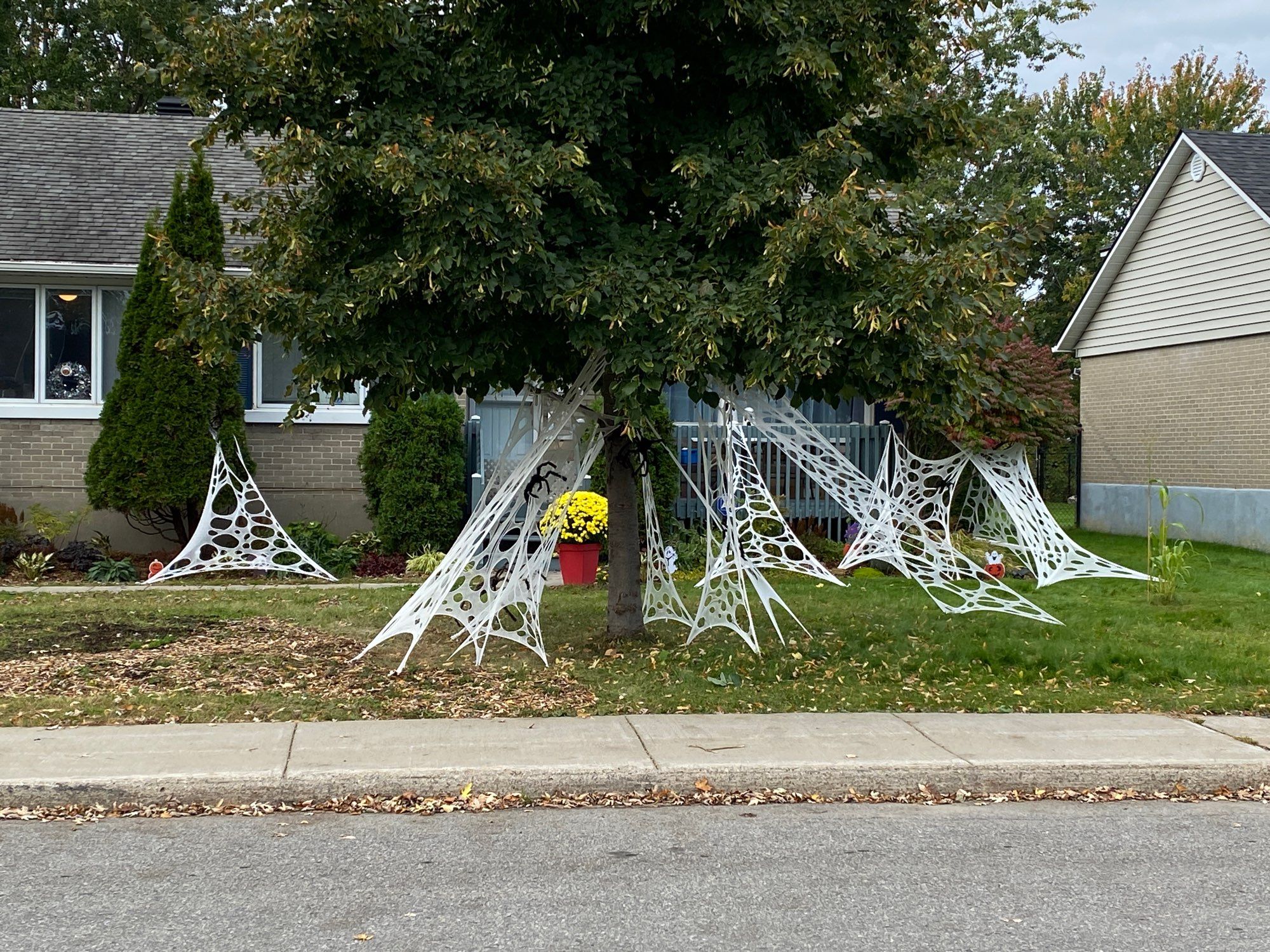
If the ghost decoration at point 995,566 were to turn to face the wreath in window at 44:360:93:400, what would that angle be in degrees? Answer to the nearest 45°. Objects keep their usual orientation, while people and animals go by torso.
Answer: approximately 90° to its right

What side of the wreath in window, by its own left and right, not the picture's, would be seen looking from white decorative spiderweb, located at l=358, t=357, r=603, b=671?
front

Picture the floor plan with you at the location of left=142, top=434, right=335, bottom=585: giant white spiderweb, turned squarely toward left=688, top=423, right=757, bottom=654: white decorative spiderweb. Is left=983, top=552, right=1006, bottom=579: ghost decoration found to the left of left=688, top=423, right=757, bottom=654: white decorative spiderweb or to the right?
left

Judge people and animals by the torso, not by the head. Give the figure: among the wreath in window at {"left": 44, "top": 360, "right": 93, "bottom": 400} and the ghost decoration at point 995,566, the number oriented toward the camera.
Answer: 2

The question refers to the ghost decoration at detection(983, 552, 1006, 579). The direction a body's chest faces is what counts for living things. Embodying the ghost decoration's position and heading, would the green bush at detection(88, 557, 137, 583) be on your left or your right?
on your right

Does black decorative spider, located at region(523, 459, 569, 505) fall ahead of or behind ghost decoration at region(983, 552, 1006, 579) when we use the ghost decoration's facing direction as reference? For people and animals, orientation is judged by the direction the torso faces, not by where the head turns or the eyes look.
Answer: ahead

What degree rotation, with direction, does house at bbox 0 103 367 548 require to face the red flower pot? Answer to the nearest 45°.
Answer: approximately 45° to its left

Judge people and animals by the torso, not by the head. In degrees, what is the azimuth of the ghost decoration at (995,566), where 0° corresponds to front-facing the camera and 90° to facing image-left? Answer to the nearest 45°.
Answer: approximately 0°

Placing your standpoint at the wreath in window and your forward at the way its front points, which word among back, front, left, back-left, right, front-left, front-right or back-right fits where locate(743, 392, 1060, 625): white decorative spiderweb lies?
front-left

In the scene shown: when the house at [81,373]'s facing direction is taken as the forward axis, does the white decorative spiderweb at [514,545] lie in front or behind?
in front

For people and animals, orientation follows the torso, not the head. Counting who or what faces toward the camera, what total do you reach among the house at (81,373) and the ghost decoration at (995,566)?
2
